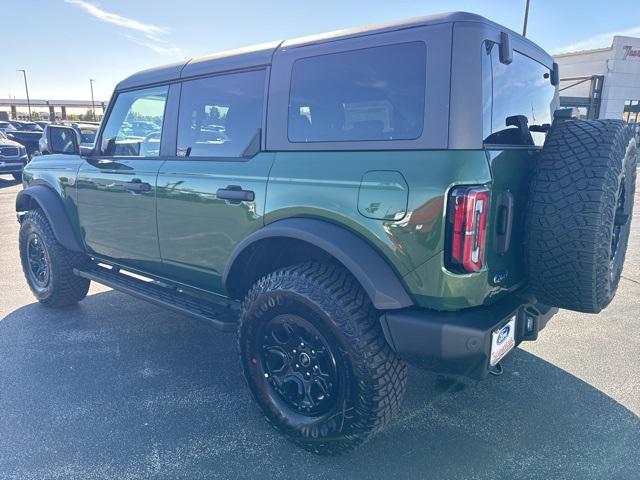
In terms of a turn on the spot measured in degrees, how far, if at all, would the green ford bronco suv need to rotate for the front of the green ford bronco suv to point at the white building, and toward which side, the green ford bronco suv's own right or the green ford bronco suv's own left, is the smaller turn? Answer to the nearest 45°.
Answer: approximately 90° to the green ford bronco suv's own right

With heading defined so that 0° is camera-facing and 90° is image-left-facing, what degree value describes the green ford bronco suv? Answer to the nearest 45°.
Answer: approximately 135°

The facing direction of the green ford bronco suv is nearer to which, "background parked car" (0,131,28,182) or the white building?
the background parked car

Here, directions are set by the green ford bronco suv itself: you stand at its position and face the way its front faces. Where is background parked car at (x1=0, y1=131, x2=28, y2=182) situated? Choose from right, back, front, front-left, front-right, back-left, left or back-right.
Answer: front
